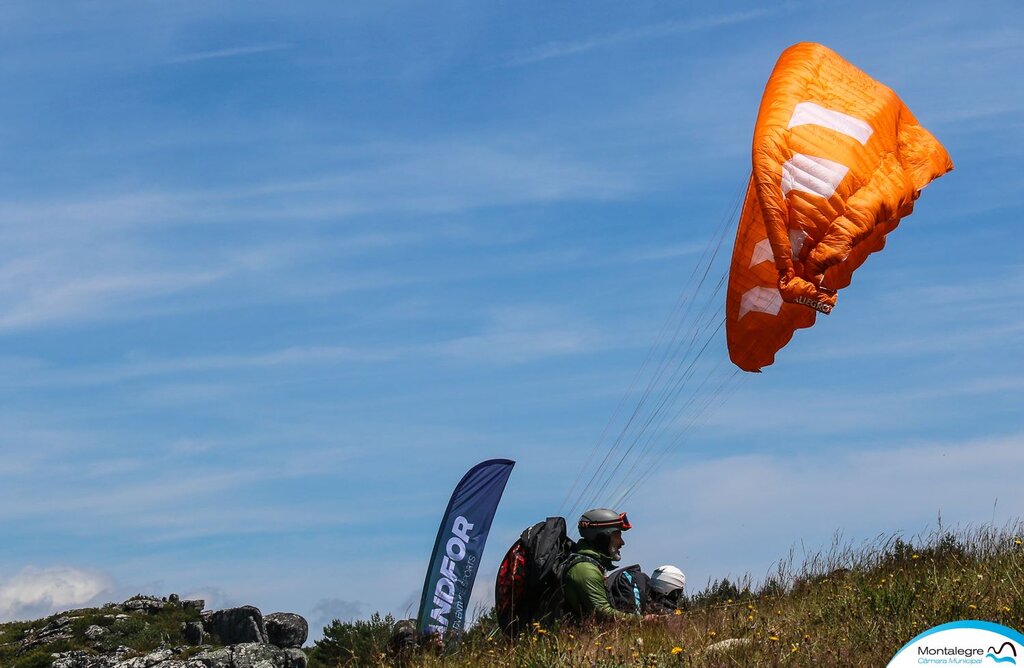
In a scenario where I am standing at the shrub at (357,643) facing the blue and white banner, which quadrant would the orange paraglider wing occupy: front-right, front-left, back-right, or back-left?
front-left

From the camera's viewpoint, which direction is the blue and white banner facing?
toward the camera

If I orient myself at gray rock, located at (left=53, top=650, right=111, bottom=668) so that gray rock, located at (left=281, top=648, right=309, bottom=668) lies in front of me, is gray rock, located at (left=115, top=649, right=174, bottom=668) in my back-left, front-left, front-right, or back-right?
front-right

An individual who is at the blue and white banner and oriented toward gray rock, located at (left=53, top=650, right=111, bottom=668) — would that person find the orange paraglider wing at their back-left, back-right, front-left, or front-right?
back-right
